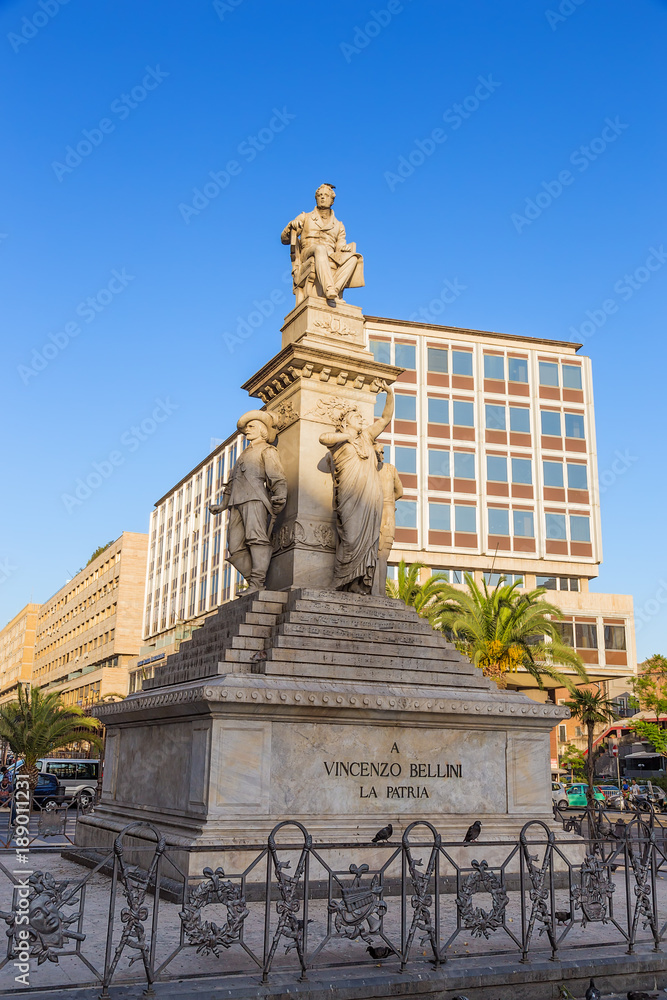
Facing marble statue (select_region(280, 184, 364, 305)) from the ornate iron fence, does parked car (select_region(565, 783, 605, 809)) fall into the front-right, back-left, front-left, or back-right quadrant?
front-right

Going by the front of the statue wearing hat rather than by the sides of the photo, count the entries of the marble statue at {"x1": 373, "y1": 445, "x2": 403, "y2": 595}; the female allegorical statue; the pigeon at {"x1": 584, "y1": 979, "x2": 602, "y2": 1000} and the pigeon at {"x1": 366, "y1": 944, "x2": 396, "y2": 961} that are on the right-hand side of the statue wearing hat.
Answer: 0

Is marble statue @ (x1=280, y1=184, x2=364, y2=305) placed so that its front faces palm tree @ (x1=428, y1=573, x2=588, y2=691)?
no

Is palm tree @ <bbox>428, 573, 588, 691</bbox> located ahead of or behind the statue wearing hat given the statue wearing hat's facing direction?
behind

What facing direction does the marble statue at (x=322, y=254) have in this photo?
toward the camera

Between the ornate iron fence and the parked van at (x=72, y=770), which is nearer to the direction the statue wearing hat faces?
the ornate iron fence

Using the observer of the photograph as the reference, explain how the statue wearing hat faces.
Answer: facing the viewer and to the left of the viewer

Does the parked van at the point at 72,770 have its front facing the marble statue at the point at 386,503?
no

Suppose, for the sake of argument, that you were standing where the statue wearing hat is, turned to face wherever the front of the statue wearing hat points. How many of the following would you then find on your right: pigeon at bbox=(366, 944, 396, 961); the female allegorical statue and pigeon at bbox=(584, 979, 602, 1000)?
0

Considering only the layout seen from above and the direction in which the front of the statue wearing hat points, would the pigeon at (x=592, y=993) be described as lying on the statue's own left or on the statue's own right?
on the statue's own left

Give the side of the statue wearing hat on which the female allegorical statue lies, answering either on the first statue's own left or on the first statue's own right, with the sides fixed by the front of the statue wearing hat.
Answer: on the first statue's own left

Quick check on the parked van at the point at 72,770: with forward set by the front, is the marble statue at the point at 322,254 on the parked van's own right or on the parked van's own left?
on the parked van's own left
